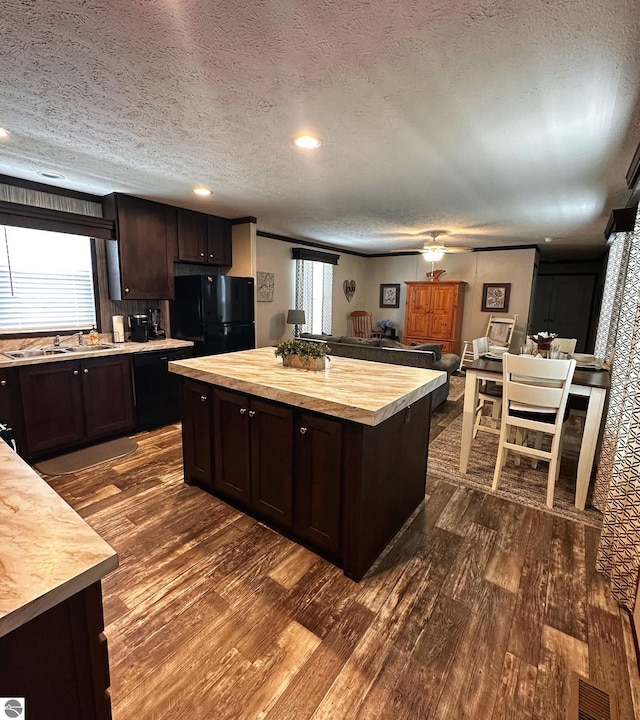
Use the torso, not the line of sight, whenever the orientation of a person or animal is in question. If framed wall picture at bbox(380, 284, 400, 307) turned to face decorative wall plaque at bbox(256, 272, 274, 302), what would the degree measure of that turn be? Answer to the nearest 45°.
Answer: approximately 45° to its right

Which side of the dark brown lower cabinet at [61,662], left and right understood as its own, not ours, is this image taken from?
right

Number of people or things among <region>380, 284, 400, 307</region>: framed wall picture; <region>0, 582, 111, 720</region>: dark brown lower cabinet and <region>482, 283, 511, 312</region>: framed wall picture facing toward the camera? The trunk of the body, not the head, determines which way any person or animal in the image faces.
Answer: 2

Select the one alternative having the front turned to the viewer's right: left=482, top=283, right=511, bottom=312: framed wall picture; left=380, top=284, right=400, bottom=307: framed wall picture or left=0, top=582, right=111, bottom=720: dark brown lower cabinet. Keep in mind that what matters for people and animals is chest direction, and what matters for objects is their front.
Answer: the dark brown lower cabinet

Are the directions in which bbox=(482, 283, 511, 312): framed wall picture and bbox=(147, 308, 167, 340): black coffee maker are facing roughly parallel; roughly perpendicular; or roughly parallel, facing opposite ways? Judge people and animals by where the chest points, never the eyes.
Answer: roughly perpendicular

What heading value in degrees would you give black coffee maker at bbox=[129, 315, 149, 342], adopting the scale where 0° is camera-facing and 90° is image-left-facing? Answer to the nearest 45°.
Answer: approximately 315°

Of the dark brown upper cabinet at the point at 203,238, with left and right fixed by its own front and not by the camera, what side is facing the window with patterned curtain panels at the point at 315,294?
left

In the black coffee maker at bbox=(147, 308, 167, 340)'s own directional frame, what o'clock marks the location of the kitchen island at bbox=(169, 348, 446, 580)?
The kitchen island is roughly at 1 o'clock from the black coffee maker.

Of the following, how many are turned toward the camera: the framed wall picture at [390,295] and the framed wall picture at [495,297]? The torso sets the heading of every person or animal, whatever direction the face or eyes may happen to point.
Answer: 2

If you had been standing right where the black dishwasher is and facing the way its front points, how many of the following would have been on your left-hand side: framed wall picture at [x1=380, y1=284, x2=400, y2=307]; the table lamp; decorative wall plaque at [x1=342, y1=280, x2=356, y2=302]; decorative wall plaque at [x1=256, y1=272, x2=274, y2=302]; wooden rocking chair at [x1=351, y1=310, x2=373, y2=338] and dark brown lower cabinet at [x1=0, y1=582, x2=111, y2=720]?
5
